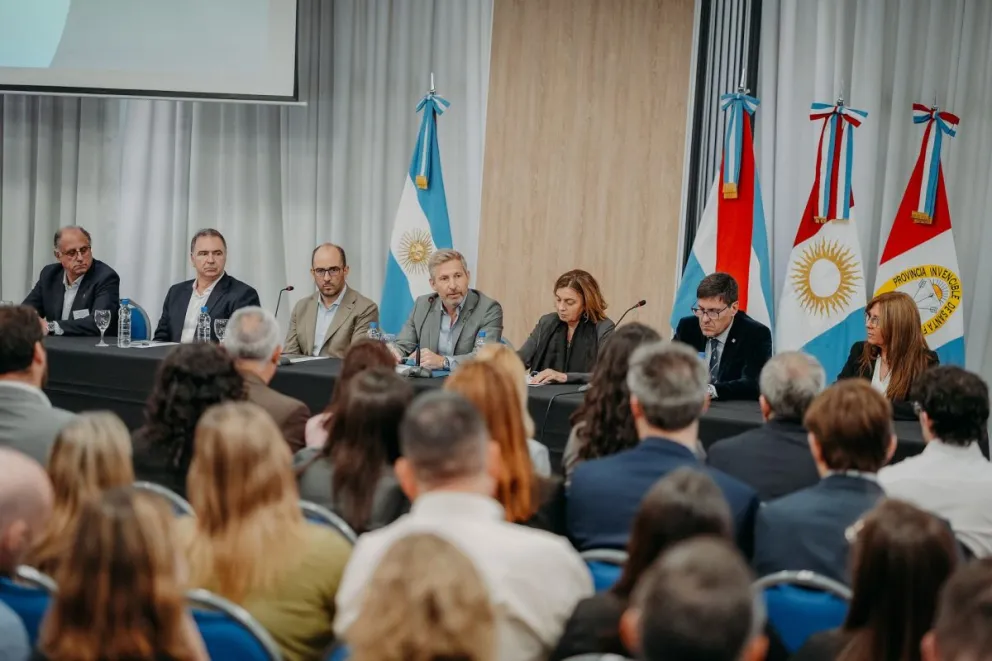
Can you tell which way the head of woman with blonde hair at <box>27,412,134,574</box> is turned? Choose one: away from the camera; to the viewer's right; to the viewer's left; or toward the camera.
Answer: away from the camera

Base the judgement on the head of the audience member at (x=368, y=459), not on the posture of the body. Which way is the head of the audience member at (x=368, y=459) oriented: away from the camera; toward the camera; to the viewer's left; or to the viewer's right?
away from the camera

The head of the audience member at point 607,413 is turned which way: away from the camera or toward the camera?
away from the camera

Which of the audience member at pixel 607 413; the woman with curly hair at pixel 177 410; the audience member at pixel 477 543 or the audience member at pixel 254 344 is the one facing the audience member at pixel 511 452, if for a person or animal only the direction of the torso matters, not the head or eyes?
the audience member at pixel 477 543

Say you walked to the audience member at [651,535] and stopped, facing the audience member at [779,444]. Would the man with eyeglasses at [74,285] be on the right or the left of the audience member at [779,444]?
left

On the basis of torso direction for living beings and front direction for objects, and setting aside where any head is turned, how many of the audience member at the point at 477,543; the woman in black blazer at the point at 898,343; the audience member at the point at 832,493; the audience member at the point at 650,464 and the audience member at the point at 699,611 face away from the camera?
4

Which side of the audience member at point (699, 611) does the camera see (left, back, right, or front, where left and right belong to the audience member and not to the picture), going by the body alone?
back

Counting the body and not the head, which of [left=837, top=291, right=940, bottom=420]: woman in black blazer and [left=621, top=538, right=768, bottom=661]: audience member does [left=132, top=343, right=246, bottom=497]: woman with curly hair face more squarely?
the woman in black blazer

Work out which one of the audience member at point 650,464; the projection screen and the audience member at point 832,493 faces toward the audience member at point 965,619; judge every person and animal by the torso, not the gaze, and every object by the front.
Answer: the projection screen

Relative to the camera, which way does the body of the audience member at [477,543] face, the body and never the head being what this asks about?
away from the camera

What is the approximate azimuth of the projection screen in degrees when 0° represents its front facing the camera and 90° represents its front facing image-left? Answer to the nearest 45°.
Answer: approximately 0°

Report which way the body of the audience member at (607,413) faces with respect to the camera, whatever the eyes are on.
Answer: away from the camera

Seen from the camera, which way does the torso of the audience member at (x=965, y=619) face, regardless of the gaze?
away from the camera

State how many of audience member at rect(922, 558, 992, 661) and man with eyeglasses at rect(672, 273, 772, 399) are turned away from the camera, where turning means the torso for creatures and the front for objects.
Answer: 1
